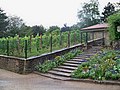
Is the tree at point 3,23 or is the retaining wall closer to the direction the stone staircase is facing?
the retaining wall

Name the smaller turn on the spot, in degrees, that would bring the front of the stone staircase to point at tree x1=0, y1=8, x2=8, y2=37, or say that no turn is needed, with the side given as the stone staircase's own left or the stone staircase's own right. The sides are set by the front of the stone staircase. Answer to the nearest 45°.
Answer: approximately 90° to the stone staircase's own right

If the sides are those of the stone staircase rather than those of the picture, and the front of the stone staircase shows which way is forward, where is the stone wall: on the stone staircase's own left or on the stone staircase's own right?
on the stone staircase's own right

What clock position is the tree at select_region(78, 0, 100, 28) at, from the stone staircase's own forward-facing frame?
The tree is roughly at 5 o'clock from the stone staircase.

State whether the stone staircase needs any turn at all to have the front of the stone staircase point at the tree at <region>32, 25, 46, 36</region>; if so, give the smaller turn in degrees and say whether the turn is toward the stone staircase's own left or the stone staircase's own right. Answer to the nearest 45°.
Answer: approximately 135° to the stone staircase's own right

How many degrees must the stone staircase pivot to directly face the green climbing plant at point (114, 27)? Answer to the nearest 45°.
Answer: approximately 180°

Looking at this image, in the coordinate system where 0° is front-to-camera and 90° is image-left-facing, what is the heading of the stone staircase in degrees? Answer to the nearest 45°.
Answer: approximately 45°

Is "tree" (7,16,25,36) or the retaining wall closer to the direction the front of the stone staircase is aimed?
the retaining wall

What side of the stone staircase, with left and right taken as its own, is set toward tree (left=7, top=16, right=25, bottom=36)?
right
